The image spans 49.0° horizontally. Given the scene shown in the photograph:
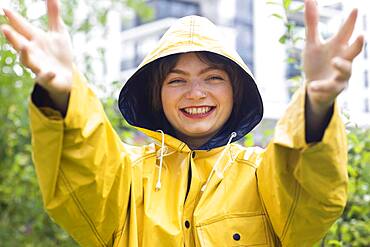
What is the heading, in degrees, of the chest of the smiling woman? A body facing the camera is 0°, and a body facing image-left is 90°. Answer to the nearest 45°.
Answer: approximately 0°
